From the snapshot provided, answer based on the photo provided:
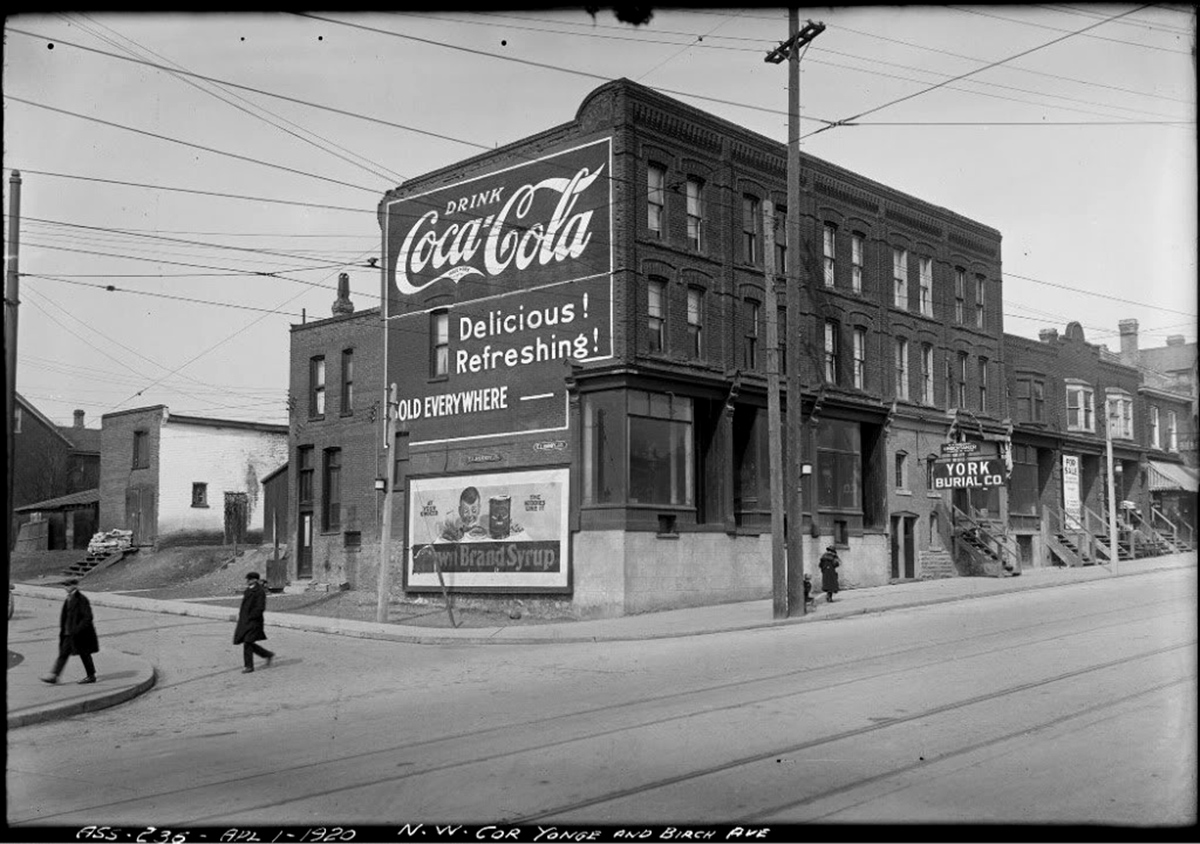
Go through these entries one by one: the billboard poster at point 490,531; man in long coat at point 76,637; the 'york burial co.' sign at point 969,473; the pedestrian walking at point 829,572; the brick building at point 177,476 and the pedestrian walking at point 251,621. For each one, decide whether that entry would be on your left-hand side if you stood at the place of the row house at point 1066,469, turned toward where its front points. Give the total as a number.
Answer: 0

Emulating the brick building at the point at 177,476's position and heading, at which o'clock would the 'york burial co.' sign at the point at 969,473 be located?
The 'york burial co.' sign is roughly at 9 o'clock from the brick building.

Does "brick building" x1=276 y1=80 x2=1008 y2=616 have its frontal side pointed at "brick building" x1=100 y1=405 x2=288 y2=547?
no

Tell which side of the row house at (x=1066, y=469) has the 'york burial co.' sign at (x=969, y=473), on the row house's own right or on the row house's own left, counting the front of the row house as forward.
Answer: on the row house's own right

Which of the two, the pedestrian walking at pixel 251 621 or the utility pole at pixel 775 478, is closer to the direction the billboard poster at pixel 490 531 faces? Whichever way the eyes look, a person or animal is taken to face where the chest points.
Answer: the pedestrian walking

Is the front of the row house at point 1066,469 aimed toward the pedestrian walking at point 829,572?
no

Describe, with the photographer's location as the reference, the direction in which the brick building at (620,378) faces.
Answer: facing the viewer and to the right of the viewer

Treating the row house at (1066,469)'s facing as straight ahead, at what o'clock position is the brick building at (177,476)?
The brick building is roughly at 4 o'clock from the row house.

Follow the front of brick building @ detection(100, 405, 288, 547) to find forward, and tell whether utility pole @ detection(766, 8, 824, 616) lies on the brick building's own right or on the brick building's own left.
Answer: on the brick building's own left

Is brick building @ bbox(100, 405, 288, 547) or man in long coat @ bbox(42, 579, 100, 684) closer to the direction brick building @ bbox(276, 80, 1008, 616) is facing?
the man in long coat

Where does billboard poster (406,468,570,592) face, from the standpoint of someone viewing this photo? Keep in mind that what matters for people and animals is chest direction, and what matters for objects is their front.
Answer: facing the viewer and to the left of the viewer
